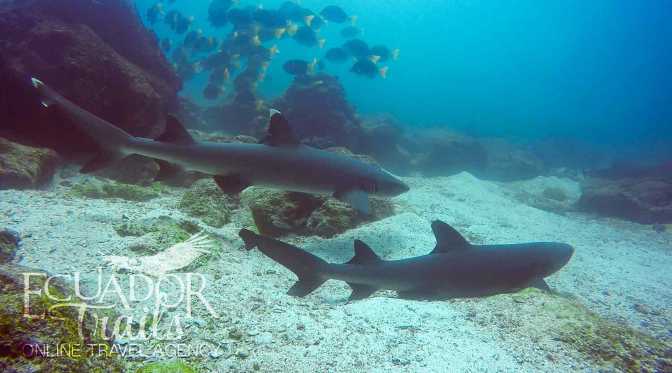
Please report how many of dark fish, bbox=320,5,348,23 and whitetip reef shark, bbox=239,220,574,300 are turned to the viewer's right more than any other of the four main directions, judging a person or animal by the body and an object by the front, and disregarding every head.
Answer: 1

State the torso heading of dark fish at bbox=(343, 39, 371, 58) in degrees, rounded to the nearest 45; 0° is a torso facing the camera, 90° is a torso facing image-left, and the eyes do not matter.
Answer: approximately 90°

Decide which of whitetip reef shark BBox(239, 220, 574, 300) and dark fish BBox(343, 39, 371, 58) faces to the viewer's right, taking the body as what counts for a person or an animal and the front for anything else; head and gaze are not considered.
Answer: the whitetip reef shark

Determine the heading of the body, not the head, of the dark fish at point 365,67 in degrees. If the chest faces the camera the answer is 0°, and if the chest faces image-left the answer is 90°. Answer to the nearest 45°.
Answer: approximately 90°

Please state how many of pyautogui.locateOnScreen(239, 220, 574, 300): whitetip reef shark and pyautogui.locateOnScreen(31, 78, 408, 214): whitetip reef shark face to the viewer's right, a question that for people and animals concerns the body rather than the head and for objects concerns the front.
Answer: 2

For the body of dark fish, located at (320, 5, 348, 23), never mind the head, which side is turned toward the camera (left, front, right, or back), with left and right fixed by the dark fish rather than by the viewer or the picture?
left

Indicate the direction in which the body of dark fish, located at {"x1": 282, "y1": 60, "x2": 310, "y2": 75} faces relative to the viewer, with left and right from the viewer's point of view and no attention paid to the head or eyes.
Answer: facing to the left of the viewer

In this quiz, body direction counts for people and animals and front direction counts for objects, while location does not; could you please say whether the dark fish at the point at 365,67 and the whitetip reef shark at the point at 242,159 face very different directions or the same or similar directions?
very different directions

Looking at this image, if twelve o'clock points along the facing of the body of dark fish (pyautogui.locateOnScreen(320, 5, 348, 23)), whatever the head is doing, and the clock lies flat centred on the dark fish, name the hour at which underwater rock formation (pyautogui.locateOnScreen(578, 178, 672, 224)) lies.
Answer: The underwater rock formation is roughly at 7 o'clock from the dark fish.
